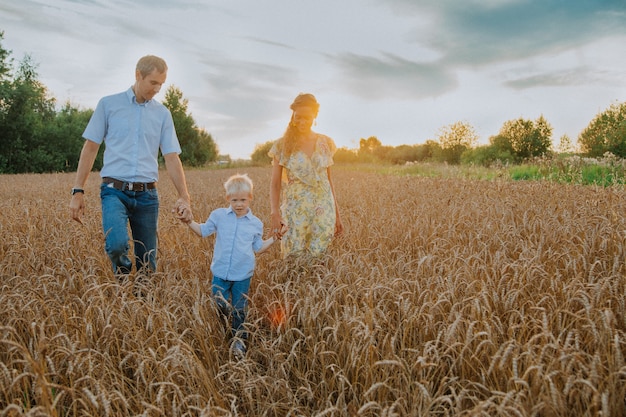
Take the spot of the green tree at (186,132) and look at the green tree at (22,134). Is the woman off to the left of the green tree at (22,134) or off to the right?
left

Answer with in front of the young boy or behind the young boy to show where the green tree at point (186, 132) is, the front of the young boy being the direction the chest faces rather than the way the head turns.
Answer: behind

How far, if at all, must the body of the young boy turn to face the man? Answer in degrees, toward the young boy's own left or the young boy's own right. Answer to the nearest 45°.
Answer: approximately 135° to the young boy's own right

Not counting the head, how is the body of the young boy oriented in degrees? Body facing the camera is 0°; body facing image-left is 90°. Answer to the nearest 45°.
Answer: approximately 0°
